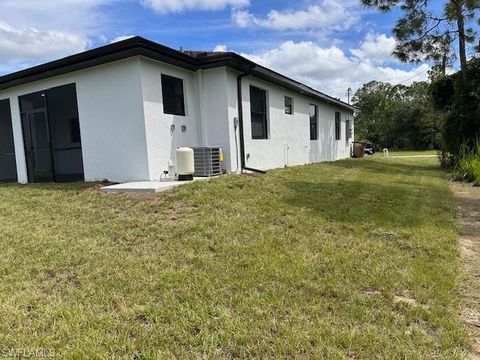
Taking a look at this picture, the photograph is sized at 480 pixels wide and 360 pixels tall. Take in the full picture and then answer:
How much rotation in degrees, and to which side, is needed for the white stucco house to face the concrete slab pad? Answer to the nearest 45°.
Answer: approximately 135° to its right

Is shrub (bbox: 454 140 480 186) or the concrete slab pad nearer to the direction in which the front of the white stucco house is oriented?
the shrub

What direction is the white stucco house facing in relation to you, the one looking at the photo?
facing away from the viewer and to the right of the viewer

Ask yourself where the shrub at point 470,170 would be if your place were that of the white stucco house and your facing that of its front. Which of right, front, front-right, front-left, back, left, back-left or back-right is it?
front-right

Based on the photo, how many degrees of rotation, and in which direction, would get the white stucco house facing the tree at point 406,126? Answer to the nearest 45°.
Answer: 0° — it already faces it
